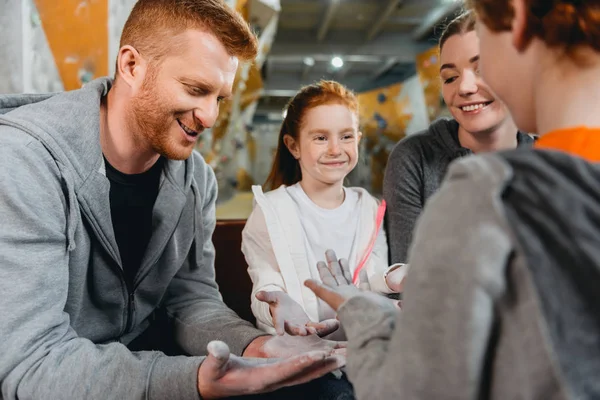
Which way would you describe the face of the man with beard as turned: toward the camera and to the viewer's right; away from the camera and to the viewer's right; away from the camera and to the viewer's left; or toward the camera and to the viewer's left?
toward the camera and to the viewer's right

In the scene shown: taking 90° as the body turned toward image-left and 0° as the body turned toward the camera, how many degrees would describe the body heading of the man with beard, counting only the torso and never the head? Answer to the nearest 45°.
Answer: approximately 315°
